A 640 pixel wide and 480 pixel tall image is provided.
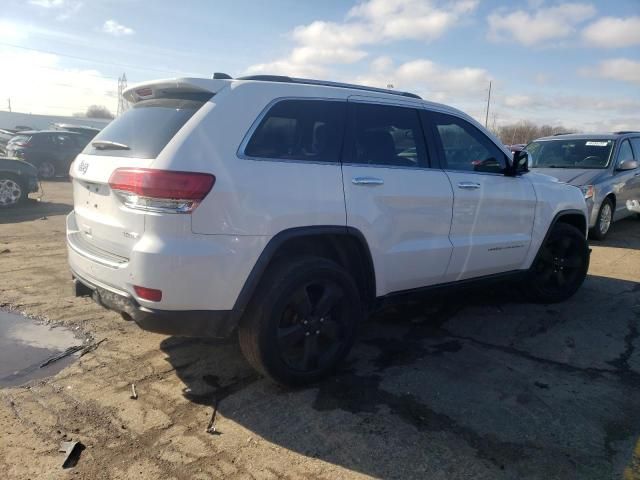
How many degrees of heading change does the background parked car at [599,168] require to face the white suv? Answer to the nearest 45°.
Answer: approximately 45° to its left

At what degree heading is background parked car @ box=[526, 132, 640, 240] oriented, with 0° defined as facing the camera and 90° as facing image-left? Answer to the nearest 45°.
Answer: approximately 45°

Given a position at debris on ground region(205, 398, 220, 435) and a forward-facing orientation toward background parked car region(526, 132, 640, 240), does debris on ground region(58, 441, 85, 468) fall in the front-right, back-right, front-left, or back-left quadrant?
back-left

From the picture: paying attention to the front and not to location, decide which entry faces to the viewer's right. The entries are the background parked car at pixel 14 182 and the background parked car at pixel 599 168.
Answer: the background parked car at pixel 14 182

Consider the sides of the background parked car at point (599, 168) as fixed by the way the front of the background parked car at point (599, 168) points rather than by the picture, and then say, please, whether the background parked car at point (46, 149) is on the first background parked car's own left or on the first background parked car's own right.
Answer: on the first background parked car's own right

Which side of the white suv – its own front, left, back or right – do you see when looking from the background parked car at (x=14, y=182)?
left

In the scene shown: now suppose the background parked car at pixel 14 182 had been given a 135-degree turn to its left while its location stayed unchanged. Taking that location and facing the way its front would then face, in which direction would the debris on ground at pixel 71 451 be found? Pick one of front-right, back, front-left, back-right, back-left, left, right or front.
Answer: back-left

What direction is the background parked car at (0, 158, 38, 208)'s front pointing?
to the viewer's right
